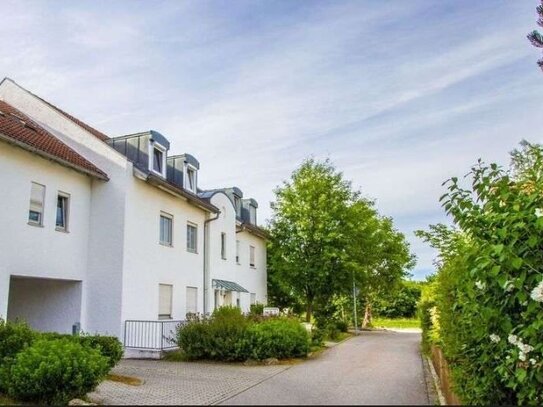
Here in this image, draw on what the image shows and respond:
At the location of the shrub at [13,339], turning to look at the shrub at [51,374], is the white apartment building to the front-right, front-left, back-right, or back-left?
back-left

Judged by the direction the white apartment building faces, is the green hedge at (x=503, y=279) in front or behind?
in front

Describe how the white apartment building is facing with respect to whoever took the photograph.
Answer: facing the viewer and to the right of the viewer

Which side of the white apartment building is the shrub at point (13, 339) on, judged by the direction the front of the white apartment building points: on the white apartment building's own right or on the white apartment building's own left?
on the white apartment building's own right

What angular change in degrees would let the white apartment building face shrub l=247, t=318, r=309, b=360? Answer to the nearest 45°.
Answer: approximately 45° to its left

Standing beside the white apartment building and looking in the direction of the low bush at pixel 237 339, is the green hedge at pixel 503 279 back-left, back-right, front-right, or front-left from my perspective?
front-right

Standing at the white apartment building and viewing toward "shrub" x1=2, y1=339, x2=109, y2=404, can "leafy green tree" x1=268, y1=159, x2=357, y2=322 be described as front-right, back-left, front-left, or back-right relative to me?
back-left

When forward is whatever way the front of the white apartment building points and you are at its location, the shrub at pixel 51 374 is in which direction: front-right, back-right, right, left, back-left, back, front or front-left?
front-right

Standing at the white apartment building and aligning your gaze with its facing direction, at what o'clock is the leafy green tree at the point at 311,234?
The leafy green tree is roughly at 9 o'clock from the white apartment building.

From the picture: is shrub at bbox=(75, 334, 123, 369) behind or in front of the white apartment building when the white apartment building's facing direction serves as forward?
in front

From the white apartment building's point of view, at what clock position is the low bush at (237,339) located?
The low bush is roughly at 11 o'clock from the white apartment building.

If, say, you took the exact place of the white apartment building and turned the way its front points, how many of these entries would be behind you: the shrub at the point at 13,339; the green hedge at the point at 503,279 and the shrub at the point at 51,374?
0

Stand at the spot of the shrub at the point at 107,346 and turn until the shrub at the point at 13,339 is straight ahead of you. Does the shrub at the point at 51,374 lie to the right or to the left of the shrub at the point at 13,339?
left
